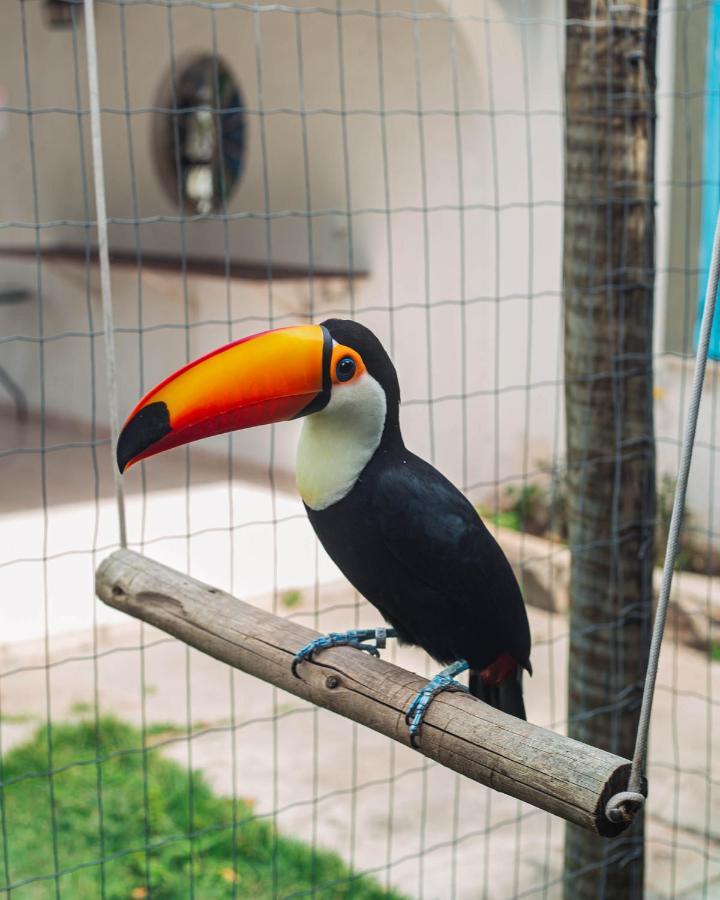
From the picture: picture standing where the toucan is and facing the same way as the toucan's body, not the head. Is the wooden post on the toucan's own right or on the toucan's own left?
on the toucan's own right

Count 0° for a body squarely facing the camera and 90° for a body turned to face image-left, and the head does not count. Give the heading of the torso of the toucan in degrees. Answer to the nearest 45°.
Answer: approximately 90°
